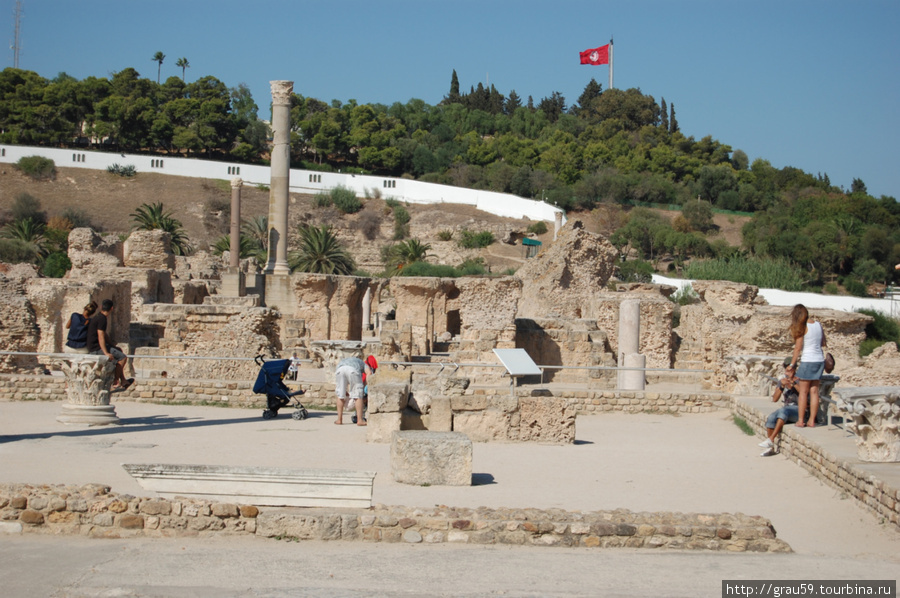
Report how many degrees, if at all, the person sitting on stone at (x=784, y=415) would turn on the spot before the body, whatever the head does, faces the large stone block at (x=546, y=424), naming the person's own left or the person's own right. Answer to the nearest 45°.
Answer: approximately 45° to the person's own right

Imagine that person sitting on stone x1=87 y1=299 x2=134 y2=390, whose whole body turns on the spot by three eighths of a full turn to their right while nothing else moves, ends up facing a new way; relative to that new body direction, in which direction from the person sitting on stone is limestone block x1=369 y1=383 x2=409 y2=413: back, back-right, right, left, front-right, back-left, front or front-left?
left

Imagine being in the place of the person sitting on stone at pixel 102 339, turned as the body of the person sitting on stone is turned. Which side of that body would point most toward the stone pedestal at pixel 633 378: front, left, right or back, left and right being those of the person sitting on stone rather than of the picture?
front

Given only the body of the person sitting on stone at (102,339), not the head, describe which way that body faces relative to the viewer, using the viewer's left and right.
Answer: facing to the right of the viewer

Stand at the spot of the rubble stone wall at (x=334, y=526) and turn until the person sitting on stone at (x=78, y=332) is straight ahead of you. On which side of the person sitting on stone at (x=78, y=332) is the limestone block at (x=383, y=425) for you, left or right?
right

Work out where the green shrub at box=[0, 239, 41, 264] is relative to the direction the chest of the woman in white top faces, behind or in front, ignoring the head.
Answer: in front

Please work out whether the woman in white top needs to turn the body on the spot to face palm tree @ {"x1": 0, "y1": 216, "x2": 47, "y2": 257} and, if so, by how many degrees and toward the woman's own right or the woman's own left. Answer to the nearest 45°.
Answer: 0° — they already face it

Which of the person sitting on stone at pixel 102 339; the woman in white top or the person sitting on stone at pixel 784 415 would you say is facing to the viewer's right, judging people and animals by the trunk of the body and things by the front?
the person sitting on stone at pixel 102 339

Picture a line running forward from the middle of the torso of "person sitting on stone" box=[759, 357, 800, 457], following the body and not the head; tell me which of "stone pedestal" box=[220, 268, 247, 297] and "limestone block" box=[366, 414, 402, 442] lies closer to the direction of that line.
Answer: the limestone block

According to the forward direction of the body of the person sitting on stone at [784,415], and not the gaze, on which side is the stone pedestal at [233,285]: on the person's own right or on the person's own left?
on the person's own right

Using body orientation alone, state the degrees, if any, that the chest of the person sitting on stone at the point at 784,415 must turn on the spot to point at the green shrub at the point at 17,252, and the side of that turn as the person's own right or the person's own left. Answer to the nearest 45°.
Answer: approximately 90° to the person's own right

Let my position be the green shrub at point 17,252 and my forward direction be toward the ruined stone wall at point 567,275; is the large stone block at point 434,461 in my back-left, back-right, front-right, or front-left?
front-right

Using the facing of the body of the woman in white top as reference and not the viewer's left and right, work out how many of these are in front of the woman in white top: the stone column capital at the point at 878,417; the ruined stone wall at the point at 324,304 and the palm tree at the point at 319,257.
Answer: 2
